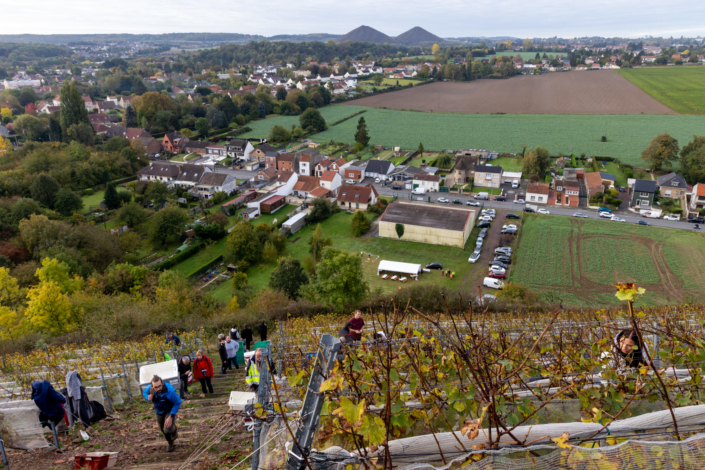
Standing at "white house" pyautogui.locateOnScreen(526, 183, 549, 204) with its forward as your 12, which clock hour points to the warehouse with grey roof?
The warehouse with grey roof is roughly at 1 o'clock from the white house.

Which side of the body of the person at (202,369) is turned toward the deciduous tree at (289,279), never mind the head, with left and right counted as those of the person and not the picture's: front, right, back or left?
back

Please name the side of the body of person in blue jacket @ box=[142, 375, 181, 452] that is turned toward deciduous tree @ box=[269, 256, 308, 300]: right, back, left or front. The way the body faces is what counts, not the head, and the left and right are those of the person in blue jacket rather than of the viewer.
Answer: back

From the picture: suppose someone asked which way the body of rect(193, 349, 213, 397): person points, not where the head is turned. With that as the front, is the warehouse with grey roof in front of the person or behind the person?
behind

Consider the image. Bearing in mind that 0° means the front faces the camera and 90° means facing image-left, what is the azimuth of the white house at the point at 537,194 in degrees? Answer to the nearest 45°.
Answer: approximately 0°

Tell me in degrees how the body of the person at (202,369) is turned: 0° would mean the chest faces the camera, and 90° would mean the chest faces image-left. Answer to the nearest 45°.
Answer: approximately 0°

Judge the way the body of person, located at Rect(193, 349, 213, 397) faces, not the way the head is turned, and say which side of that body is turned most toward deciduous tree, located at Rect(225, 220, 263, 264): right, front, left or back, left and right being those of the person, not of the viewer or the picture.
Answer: back

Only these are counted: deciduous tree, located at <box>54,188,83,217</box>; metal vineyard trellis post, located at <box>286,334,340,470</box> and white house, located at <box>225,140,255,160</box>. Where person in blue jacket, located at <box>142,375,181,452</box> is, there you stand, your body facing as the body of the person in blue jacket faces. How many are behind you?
2

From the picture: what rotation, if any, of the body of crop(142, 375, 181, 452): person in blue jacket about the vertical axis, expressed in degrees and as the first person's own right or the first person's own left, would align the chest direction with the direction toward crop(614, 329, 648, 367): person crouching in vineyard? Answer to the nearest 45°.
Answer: approximately 45° to the first person's own left
